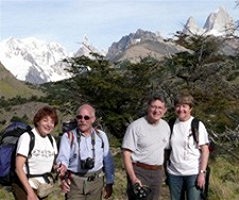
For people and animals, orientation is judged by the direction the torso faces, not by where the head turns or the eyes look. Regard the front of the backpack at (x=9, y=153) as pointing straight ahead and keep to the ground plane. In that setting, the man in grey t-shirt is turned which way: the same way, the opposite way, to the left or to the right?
the opposite way

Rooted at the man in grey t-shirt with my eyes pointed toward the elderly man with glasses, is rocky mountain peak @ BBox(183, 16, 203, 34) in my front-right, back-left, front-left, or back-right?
back-right

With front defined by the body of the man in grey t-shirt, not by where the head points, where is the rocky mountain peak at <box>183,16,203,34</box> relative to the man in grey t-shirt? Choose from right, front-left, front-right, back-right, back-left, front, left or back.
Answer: back-left

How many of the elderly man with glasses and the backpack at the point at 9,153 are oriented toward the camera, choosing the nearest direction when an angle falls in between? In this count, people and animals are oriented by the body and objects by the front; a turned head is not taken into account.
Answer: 1

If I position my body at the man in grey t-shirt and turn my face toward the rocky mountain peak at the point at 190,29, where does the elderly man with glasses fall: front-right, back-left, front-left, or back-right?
back-left

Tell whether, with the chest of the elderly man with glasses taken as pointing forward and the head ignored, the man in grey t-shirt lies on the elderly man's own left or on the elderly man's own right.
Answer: on the elderly man's own left

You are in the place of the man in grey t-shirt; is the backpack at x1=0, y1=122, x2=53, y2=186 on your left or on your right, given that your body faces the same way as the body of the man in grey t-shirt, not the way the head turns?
on your right

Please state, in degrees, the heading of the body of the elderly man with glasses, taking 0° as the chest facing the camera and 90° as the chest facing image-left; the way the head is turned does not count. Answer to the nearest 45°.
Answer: approximately 0°

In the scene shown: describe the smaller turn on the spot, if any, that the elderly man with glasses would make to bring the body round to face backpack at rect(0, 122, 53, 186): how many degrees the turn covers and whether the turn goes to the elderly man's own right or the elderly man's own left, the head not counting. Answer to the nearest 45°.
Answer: approximately 90° to the elderly man's own right

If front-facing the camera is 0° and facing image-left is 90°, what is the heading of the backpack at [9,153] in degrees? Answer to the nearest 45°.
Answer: approximately 135°
